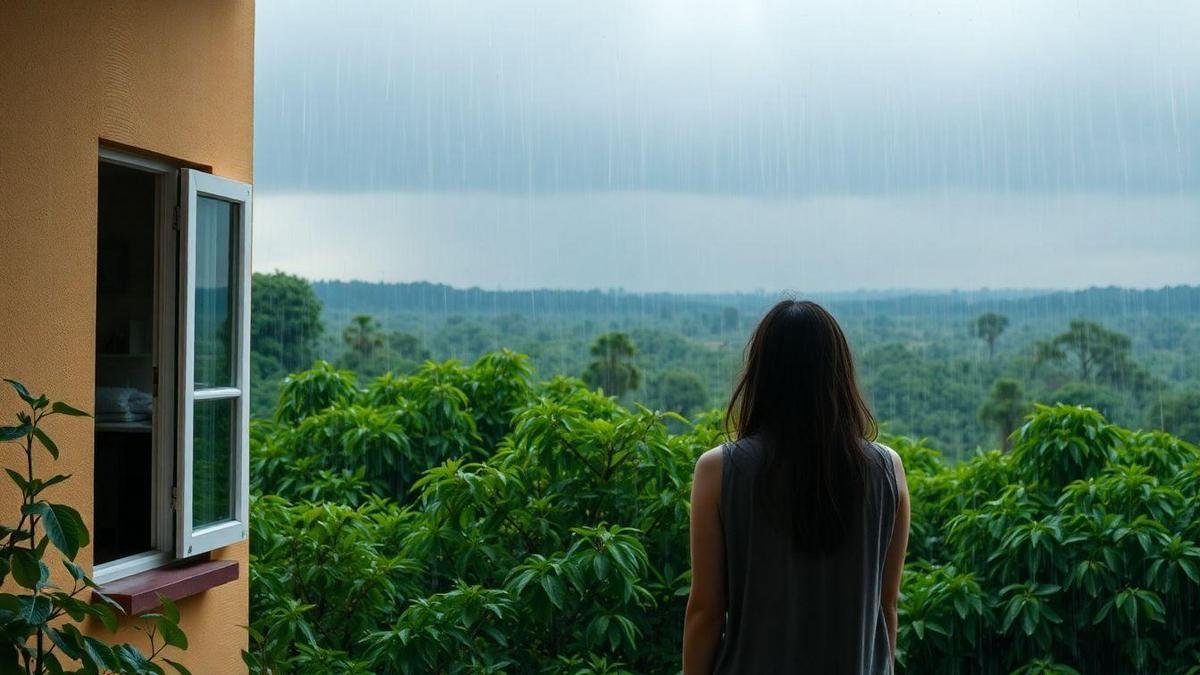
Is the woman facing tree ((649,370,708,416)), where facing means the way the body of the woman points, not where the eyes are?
yes

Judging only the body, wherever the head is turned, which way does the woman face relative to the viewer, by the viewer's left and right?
facing away from the viewer

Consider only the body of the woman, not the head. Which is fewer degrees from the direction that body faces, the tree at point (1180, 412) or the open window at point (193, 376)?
the tree

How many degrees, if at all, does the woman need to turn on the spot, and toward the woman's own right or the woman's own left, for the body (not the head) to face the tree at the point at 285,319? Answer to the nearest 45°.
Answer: approximately 45° to the woman's own left

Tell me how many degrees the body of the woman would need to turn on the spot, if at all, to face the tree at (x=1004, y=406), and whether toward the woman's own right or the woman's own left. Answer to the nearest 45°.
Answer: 0° — they already face it

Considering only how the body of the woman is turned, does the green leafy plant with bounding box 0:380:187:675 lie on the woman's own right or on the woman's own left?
on the woman's own left

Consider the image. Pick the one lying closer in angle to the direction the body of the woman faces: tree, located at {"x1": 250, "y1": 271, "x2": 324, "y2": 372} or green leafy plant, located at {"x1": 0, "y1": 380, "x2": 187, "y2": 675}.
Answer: the tree

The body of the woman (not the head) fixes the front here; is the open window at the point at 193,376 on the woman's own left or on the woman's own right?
on the woman's own left

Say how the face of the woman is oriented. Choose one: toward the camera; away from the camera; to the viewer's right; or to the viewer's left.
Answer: away from the camera
